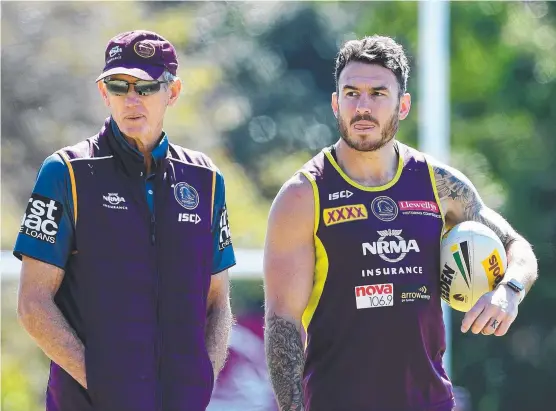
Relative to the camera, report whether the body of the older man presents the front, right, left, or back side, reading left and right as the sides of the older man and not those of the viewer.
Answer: front
